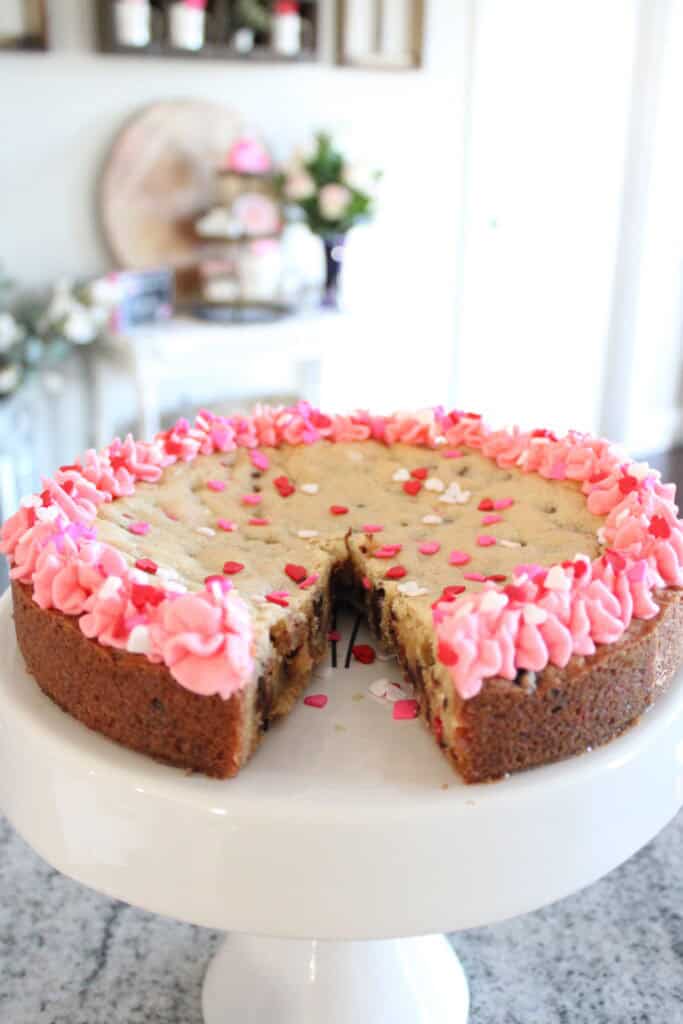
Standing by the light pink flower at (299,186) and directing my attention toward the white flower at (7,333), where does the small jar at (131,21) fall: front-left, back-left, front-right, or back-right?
front-right

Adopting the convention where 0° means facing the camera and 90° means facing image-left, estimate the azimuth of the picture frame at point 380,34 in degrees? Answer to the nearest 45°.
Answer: approximately 0°

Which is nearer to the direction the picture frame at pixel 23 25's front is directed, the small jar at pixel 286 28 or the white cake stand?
the white cake stand

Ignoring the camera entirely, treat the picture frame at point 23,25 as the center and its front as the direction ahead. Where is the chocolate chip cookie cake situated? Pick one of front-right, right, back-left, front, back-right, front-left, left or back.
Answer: front

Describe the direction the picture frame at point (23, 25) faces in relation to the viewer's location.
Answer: facing the viewer

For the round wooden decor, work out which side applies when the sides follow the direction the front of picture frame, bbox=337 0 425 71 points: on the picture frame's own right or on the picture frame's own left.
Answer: on the picture frame's own right

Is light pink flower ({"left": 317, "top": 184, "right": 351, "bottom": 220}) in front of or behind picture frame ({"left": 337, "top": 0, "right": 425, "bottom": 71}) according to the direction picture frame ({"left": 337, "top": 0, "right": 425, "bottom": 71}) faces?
in front

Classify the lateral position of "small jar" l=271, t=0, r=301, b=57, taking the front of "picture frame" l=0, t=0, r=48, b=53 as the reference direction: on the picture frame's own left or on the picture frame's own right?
on the picture frame's own left

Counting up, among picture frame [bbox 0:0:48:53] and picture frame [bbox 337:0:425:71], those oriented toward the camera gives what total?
2
